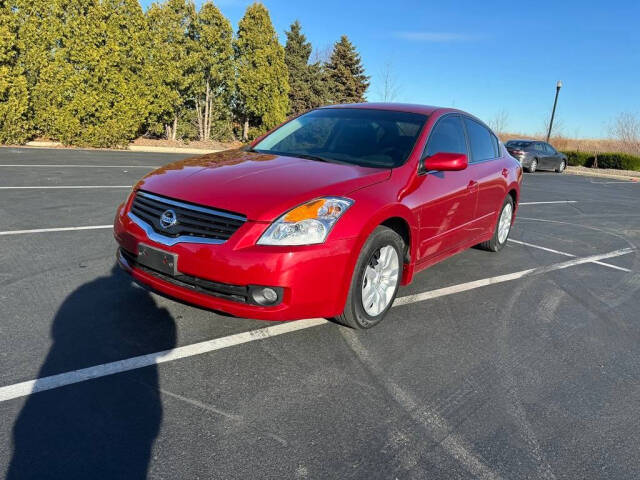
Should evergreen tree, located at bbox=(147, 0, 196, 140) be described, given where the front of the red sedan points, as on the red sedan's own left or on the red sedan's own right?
on the red sedan's own right

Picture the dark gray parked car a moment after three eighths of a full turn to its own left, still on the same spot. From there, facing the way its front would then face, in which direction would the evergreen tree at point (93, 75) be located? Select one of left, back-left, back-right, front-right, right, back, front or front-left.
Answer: front-left

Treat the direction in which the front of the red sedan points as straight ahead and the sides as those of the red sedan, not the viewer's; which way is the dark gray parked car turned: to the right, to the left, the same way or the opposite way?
the opposite way

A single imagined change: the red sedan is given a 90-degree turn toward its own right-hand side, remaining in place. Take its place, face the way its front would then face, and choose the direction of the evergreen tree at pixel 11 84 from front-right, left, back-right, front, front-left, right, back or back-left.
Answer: front

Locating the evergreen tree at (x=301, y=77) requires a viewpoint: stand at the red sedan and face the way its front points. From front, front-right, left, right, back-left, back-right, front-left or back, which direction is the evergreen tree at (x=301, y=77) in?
back-right

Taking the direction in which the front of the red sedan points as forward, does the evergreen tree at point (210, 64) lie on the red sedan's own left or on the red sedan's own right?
on the red sedan's own right

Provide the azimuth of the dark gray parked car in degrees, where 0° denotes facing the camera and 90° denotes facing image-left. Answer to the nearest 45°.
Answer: approximately 225°

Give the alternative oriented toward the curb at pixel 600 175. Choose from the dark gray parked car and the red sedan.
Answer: the dark gray parked car

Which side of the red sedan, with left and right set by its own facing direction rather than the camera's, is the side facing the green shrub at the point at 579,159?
back

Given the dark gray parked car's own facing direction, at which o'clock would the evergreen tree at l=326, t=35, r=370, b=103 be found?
The evergreen tree is roughly at 9 o'clock from the dark gray parked car.

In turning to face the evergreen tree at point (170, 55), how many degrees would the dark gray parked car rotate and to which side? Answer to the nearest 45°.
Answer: approximately 180°

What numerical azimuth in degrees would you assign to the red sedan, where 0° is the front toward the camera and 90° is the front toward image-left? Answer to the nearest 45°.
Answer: approximately 45°

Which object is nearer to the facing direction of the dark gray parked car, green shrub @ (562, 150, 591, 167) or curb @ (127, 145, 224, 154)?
the green shrub

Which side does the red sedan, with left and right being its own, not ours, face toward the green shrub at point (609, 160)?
back
